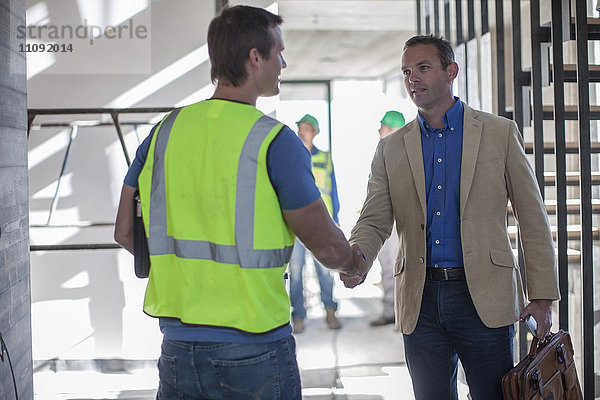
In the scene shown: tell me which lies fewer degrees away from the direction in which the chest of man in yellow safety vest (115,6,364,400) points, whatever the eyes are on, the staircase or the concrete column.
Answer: the staircase

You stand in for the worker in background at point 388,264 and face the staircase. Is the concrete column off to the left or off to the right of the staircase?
right

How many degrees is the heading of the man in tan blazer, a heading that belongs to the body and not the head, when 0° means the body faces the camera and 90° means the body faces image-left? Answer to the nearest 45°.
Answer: approximately 45°

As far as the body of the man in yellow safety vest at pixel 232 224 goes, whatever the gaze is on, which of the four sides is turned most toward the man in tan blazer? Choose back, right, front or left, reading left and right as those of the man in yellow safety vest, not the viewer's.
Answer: front

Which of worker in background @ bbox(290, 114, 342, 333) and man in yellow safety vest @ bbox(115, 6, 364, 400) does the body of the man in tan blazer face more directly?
the man in yellow safety vest

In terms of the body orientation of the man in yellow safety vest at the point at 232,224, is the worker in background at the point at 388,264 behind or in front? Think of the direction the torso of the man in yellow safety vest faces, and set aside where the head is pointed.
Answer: in front

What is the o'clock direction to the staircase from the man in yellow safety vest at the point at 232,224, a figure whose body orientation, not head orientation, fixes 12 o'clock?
The staircase is roughly at 12 o'clock from the man in yellow safety vest.

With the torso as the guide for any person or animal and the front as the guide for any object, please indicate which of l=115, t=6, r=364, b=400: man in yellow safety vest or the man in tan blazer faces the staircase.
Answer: the man in yellow safety vest

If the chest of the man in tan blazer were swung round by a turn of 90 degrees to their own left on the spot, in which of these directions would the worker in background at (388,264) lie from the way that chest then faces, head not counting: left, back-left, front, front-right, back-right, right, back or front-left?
back-left

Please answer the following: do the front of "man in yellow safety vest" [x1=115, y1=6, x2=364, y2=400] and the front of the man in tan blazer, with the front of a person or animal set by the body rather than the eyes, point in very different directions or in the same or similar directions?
very different directions

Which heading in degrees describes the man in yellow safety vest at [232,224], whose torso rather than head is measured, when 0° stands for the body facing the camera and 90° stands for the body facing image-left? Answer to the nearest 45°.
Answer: approximately 225°

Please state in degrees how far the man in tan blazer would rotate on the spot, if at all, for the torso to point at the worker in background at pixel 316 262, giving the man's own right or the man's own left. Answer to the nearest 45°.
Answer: approximately 135° to the man's own right

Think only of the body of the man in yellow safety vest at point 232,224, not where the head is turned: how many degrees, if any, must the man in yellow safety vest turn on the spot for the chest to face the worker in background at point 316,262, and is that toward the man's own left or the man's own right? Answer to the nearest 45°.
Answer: approximately 45° to the man's own left

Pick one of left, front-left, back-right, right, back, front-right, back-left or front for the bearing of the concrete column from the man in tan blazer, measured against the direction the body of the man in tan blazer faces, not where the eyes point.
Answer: front-right
